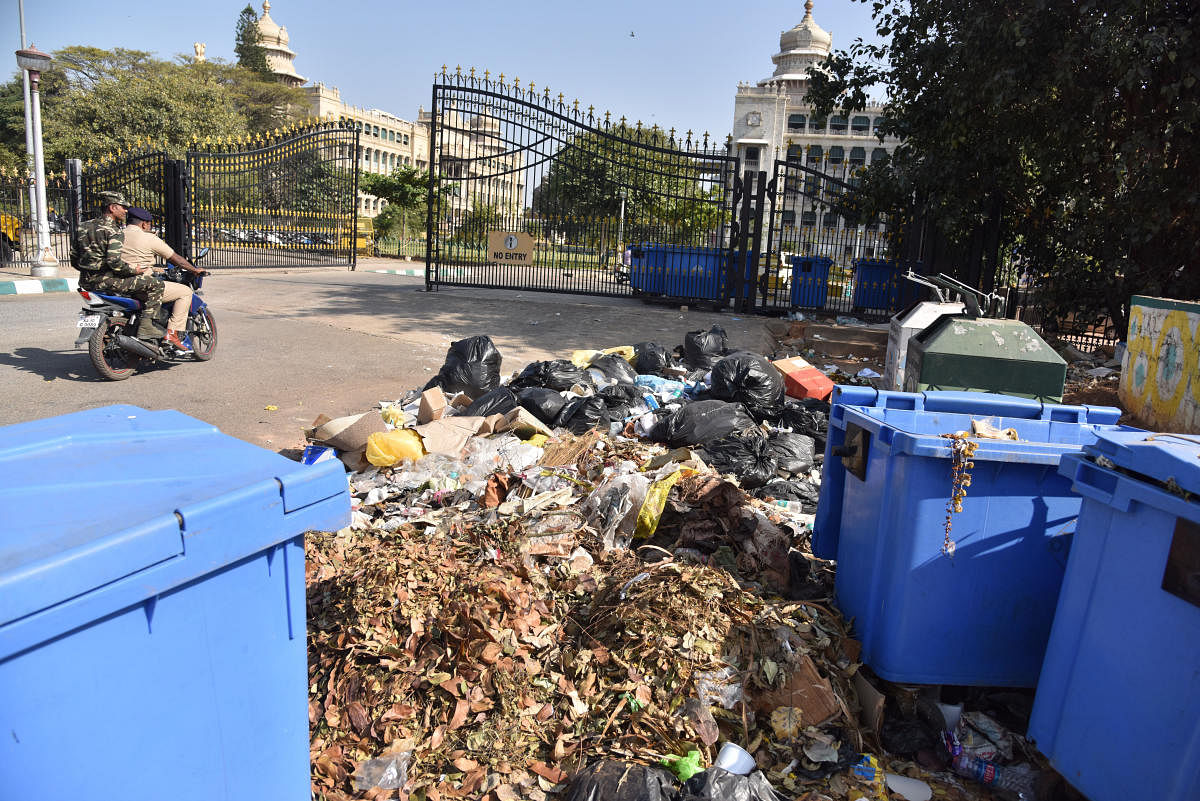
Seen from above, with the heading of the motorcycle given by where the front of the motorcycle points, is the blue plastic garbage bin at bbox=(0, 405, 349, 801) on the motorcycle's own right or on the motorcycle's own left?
on the motorcycle's own right

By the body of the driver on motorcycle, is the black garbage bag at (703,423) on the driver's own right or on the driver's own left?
on the driver's own right

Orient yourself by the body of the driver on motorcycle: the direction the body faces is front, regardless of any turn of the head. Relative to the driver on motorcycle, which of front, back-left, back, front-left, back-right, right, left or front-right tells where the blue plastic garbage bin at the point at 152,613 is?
back-right

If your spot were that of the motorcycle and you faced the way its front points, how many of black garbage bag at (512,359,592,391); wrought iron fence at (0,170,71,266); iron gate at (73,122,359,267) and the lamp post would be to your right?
1

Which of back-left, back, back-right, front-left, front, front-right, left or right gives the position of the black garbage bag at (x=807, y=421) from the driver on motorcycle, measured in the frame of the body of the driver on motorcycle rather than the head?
right

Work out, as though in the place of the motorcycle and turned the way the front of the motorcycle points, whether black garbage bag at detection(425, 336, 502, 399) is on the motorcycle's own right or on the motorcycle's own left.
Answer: on the motorcycle's own right

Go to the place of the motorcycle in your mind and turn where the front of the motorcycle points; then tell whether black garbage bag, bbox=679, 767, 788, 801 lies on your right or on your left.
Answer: on your right

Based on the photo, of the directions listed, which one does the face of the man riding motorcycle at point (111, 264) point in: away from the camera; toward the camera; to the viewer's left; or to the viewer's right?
to the viewer's right

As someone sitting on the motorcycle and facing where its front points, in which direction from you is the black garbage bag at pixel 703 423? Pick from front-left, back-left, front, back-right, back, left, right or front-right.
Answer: right

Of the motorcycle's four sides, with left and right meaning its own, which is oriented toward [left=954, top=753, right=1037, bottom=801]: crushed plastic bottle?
right

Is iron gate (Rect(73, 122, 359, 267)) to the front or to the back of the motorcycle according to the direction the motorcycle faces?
to the front

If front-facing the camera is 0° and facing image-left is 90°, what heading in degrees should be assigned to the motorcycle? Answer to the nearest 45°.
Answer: approximately 225°
